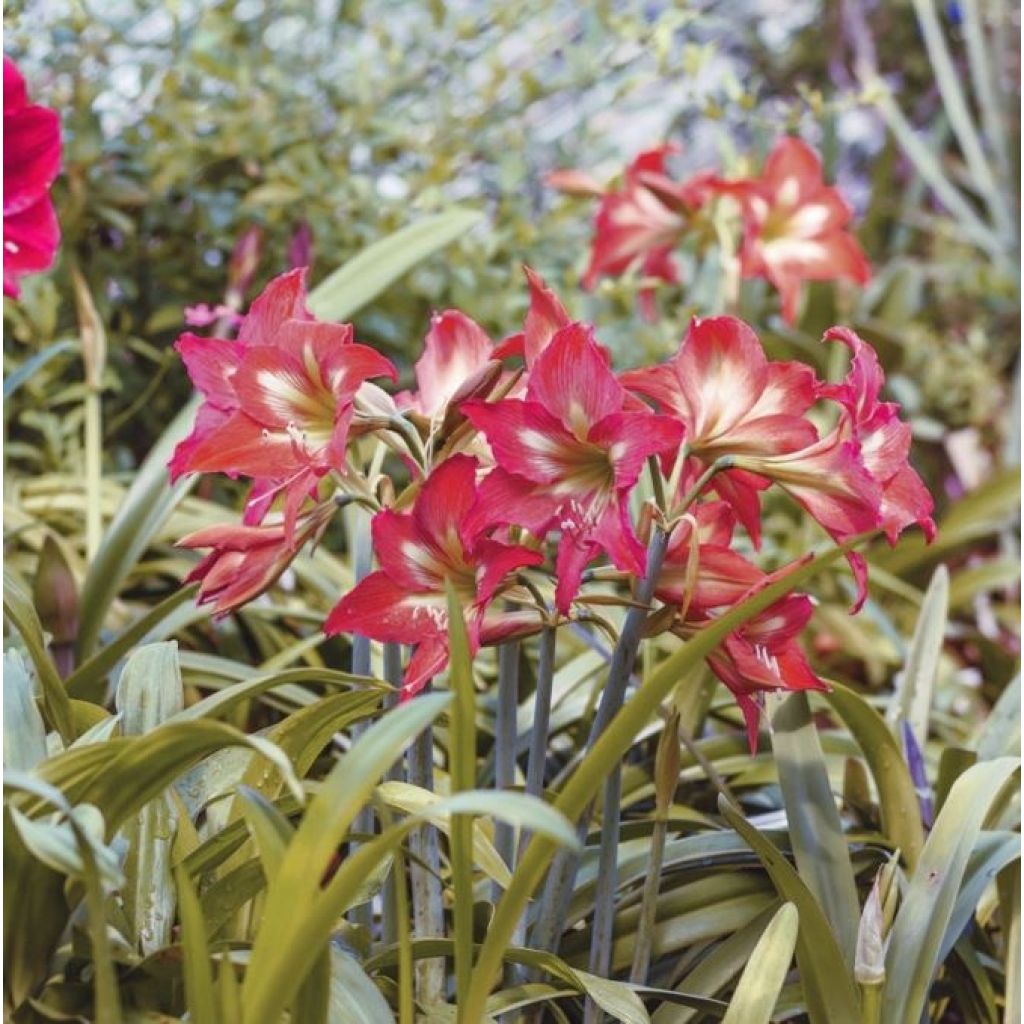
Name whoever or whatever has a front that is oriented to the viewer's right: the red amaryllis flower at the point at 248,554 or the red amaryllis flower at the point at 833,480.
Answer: the red amaryllis flower at the point at 833,480

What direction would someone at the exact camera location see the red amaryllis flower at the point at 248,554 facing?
facing to the left of the viewer

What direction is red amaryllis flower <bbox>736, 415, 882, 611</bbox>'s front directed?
to the viewer's right

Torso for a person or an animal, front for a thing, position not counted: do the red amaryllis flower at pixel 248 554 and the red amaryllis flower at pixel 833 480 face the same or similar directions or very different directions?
very different directions

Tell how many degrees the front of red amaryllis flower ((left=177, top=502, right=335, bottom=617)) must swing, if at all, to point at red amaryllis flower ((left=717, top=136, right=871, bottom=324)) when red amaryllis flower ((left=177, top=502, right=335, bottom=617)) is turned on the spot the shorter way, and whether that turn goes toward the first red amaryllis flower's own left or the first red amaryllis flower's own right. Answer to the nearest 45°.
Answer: approximately 135° to the first red amaryllis flower's own right
